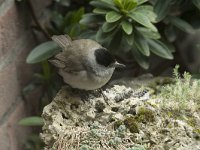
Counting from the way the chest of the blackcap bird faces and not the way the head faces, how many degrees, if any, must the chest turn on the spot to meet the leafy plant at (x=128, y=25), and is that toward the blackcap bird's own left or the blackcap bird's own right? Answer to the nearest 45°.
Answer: approximately 45° to the blackcap bird's own left

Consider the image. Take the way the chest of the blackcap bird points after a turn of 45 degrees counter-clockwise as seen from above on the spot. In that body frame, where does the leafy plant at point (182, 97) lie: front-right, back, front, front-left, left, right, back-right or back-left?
right

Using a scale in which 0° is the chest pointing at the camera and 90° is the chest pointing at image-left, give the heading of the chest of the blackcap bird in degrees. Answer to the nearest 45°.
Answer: approximately 270°
